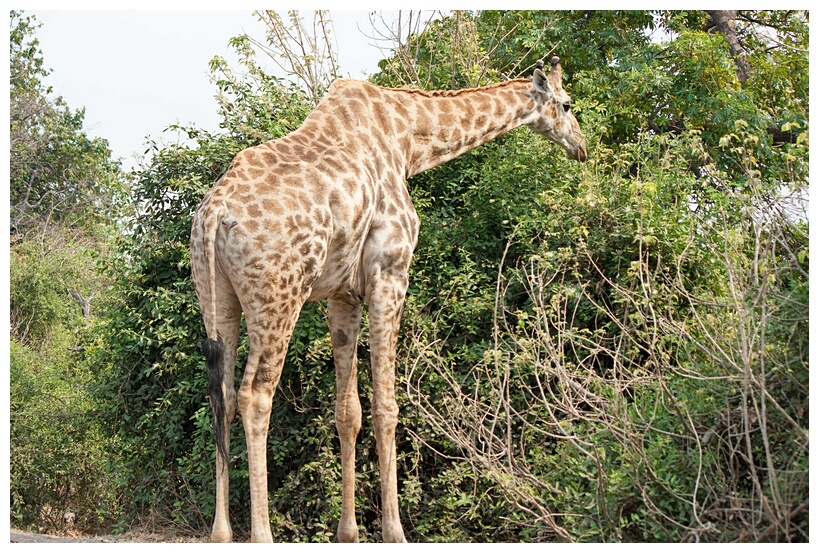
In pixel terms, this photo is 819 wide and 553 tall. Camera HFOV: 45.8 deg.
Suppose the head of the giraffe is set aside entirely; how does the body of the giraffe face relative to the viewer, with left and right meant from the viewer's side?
facing away from the viewer and to the right of the viewer

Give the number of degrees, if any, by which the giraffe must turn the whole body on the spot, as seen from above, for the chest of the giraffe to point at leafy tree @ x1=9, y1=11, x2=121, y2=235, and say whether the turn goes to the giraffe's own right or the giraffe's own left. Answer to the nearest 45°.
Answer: approximately 90° to the giraffe's own left
